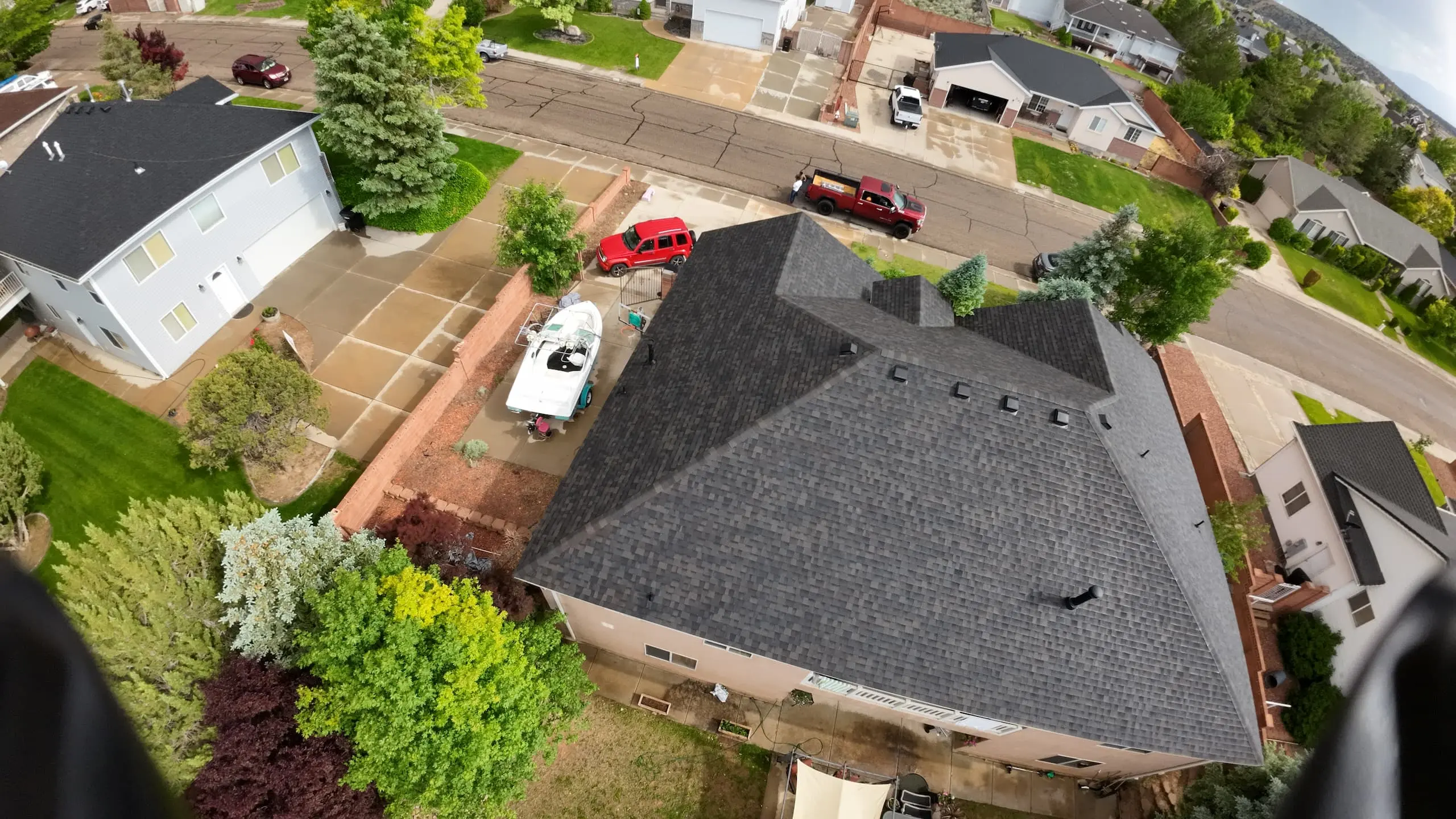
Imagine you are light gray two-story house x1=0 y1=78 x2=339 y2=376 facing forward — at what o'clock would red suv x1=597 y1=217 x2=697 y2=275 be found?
The red suv is roughly at 11 o'clock from the light gray two-story house.

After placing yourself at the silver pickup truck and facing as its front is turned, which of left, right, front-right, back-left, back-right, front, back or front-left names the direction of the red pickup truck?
back

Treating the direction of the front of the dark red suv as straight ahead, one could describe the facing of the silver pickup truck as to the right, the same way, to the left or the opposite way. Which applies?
the opposite way

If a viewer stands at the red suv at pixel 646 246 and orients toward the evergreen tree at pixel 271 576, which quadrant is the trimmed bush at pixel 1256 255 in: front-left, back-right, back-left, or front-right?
back-left

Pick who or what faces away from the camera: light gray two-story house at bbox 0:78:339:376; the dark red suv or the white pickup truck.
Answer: the white pickup truck

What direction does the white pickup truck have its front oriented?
away from the camera

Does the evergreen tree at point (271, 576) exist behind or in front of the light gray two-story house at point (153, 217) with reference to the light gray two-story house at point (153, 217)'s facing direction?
in front

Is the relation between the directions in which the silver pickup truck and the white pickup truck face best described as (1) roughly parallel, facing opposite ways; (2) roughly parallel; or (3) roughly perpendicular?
roughly perpendicular

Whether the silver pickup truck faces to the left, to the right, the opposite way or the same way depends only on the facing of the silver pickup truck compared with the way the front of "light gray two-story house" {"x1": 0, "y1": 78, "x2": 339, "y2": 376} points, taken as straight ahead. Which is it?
the opposite way

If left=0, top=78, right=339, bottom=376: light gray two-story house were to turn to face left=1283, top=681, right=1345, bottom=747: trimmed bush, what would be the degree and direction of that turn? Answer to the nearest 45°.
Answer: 0° — it already faces it

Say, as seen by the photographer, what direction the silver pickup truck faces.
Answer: facing away from the viewer and to the left of the viewer

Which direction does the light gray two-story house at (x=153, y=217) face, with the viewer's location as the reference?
facing the viewer and to the right of the viewer

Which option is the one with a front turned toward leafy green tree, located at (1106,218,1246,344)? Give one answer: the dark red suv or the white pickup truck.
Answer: the dark red suv

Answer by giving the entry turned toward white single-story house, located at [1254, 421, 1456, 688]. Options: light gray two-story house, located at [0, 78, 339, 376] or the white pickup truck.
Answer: light gray two-story house, located at [0, 78, 339, 376]
